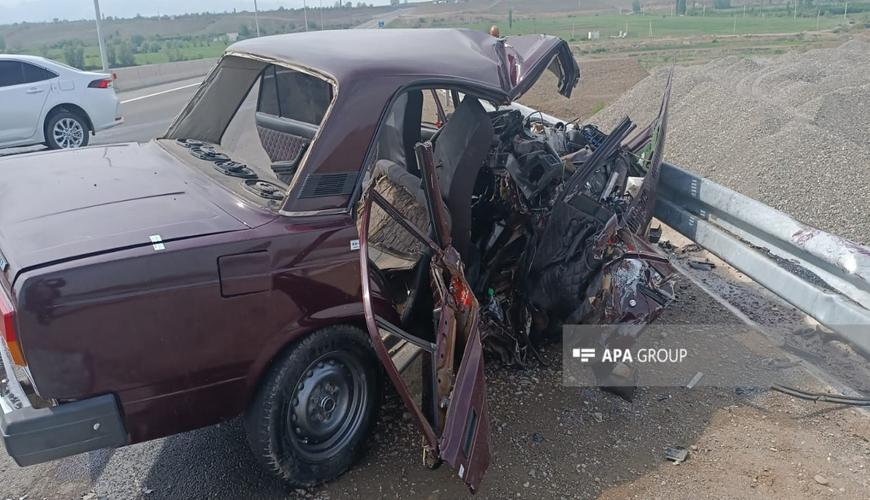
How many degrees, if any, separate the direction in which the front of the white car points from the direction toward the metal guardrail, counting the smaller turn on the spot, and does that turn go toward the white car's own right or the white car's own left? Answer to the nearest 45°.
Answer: approximately 90° to the white car's own left

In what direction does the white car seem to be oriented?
to the viewer's left

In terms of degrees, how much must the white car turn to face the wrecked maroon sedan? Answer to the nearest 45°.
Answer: approximately 90° to its left

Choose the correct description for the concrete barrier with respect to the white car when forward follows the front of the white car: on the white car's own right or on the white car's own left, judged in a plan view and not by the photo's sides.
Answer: on the white car's own right

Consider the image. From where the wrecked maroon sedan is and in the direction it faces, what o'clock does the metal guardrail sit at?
The metal guardrail is roughly at 1 o'clock from the wrecked maroon sedan.

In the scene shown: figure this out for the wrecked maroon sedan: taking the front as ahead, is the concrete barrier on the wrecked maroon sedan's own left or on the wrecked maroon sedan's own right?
on the wrecked maroon sedan's own left

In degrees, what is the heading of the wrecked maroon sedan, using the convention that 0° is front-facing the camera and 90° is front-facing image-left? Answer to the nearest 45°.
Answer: approximately 225°

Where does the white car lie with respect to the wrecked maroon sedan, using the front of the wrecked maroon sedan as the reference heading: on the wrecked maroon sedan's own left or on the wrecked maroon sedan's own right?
on the wrecked maroon sedan's own left

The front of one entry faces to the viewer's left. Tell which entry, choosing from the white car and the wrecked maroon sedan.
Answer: the white car

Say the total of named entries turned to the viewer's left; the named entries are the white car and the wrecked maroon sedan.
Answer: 1
